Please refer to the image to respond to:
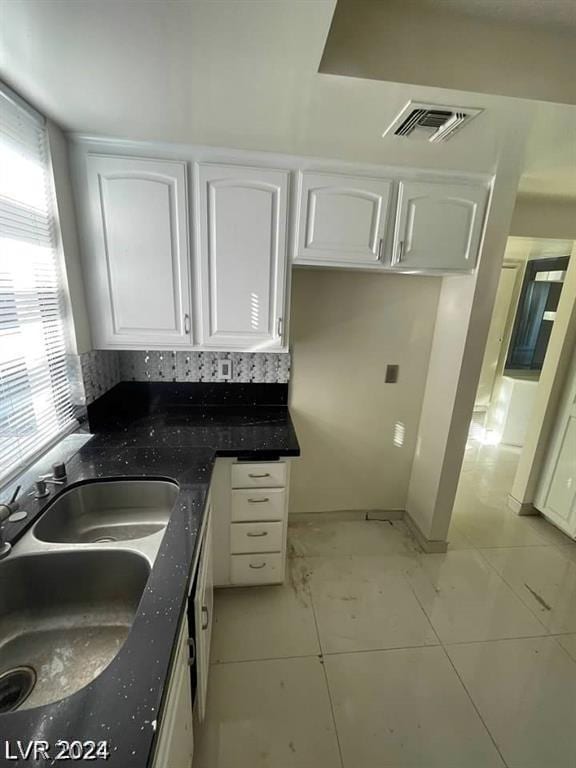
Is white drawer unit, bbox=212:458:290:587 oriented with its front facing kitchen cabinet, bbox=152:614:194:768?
yes

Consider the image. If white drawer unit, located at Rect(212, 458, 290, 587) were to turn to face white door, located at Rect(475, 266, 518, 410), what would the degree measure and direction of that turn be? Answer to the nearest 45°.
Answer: approximately 135° to its left

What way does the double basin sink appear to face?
to the viewer's right

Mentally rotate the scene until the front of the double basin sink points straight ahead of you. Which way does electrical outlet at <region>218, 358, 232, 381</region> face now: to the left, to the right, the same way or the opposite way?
to the right

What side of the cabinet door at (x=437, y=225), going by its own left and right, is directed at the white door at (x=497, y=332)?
back

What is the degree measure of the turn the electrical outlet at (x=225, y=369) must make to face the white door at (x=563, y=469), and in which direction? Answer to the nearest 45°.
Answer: approximately 90° to its left
